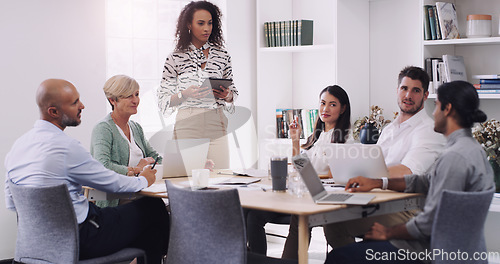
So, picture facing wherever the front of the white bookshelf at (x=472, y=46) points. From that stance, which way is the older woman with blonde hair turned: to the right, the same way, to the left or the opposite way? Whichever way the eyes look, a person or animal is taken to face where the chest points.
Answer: to the left

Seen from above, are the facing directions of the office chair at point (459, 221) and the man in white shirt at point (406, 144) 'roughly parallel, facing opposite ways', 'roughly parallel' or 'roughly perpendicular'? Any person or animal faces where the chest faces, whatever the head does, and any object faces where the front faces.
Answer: roughly perpendicular

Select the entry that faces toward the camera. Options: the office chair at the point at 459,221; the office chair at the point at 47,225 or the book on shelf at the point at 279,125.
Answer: the book on shelf

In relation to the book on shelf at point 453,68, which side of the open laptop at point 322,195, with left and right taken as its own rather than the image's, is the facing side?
left

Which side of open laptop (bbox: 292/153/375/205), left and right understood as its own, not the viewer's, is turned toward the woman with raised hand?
left

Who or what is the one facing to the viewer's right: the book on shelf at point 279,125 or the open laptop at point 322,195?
the open laptop

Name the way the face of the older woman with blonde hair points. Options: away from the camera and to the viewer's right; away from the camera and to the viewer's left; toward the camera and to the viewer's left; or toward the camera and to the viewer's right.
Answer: toward the camera and to the viewer's right

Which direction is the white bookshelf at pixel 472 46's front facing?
toward the camera

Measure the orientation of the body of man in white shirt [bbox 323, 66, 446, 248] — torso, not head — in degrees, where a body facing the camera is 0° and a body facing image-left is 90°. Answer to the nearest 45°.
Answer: approximately 45°

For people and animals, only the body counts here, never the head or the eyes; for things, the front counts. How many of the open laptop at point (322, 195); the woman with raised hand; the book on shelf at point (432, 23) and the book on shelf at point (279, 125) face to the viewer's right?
1

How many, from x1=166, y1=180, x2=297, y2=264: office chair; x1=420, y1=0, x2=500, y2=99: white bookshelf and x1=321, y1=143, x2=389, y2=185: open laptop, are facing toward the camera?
1

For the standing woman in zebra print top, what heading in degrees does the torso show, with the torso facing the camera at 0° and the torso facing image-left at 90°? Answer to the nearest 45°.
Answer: approximately 315°

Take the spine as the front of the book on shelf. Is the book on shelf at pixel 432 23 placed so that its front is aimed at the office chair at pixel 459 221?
yes

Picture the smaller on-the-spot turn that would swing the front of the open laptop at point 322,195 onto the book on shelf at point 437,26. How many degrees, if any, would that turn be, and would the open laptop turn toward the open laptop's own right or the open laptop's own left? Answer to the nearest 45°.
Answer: approximately 90° to the open laptop's own left

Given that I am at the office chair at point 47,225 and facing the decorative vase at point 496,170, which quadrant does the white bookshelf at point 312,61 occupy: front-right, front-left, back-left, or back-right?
front-left

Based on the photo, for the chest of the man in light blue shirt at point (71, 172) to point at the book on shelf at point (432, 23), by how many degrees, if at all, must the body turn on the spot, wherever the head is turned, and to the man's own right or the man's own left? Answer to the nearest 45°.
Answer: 0° — they already face it

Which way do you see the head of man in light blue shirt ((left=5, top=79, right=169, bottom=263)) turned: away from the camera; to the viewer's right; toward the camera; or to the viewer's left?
to the viewer's right

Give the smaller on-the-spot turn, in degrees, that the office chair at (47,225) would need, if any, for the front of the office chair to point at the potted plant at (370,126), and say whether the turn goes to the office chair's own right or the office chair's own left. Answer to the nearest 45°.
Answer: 0° — it already faces it
